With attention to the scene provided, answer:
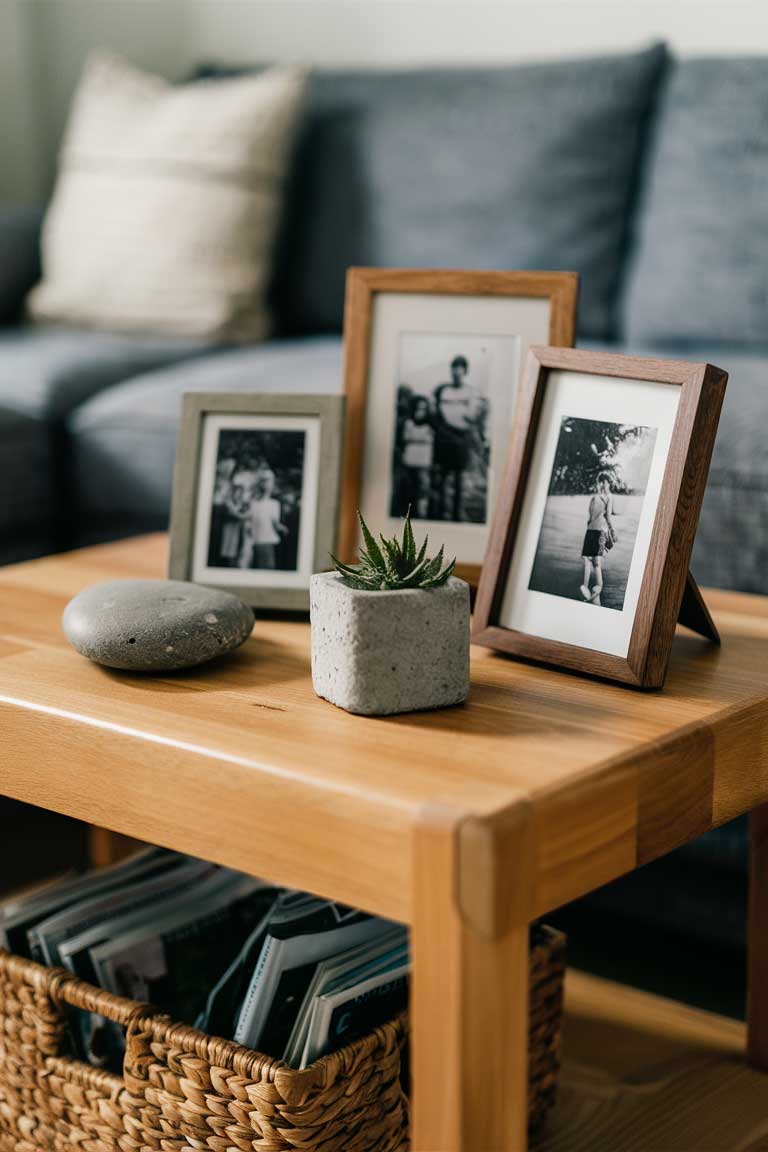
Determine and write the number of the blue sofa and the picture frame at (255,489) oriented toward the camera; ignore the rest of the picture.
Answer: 2

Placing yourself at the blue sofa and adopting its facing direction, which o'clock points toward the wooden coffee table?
The wooden coffee table is roughly at 12 o'clock from the blue sofa.

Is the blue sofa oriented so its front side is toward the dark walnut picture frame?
yes

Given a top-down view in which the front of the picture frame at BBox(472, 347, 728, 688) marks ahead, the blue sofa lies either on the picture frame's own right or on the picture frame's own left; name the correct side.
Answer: on the picture frame's own right

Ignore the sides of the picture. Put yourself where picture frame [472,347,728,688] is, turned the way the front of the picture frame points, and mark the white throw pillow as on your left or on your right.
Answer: on your right
